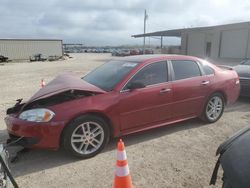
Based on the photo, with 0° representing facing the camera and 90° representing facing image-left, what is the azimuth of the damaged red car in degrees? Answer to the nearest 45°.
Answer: approximately 45°

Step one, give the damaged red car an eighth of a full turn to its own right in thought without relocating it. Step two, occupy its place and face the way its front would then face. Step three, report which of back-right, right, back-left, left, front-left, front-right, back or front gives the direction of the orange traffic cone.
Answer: left

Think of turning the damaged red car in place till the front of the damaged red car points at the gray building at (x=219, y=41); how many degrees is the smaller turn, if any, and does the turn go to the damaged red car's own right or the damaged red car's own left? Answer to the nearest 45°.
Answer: approximately 180°

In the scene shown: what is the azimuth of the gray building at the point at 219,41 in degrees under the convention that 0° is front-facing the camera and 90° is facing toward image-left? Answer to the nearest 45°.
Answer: approximately 45°
